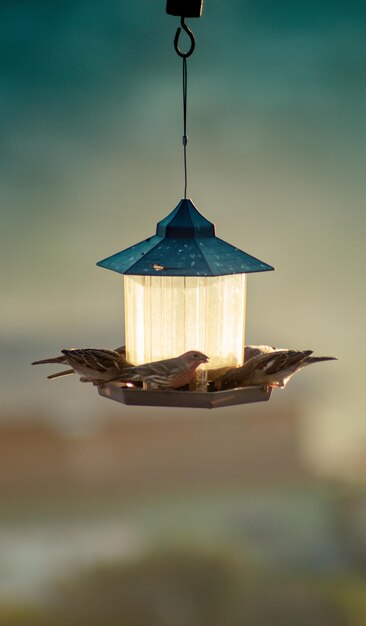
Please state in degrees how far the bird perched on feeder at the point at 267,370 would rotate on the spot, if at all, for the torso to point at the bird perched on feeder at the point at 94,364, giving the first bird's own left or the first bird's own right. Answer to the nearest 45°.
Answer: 0° — it already faces it

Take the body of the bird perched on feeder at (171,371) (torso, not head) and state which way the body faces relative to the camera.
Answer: to the viewer's right

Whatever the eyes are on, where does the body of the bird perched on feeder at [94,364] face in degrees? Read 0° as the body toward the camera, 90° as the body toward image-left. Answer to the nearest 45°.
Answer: approximately 270°

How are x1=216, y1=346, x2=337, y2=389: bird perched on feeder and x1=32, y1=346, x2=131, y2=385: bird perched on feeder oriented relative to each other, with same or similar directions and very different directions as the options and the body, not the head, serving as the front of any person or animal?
very different directions

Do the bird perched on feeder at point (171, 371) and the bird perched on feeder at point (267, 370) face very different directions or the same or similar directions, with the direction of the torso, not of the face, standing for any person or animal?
very different directions

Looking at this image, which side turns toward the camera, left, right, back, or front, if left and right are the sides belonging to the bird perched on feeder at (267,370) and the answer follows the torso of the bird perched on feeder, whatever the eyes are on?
left

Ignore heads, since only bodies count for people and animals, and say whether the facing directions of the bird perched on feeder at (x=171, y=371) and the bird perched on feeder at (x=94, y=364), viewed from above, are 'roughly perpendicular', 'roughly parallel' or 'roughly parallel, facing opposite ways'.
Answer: roughly parallel
